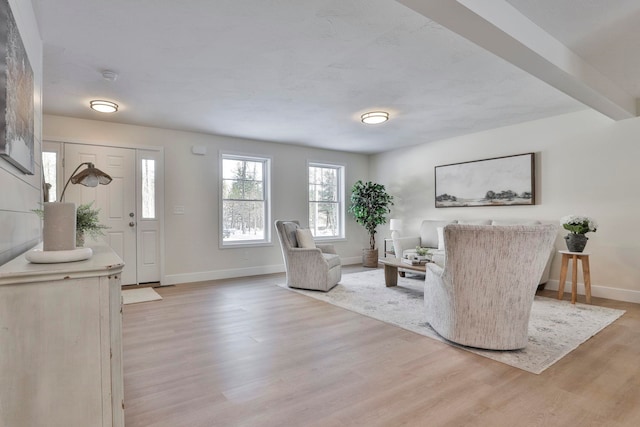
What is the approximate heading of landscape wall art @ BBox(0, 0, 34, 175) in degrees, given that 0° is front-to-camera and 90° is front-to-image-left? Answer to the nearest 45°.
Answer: approximately 270°

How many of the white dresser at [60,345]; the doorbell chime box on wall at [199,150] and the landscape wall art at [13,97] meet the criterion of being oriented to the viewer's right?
2

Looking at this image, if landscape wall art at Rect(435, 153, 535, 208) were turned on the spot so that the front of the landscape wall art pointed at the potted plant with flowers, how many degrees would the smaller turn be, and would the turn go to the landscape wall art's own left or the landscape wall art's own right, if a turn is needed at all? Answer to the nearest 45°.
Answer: approximately 90° to the landscape wall art's own left

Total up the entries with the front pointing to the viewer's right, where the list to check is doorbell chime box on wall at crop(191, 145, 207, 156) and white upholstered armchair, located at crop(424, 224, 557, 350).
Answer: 0

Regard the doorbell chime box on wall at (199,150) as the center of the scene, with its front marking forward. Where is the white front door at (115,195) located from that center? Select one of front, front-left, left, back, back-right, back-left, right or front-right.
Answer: right

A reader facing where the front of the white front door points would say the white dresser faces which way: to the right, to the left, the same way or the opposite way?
to the left

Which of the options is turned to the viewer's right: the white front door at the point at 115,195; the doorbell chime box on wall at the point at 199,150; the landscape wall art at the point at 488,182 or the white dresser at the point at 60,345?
the white dresser

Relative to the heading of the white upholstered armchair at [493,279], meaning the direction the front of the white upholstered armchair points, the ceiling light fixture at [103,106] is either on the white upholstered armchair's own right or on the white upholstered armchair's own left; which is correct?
on the white upholstered armchair's own left

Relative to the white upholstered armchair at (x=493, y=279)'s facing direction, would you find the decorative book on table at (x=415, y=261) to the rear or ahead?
ahead

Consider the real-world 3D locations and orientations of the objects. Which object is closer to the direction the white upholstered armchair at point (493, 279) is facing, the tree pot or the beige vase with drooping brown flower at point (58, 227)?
the tree pot

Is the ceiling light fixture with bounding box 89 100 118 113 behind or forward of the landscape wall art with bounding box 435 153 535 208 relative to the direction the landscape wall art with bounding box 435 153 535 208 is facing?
forward

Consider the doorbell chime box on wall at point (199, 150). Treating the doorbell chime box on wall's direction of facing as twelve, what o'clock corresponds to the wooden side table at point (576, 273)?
The wooden side table is roughly at 10 o'clock from the doorbell chime box on wall.

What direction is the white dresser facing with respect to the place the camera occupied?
facing to the right of the viewer
